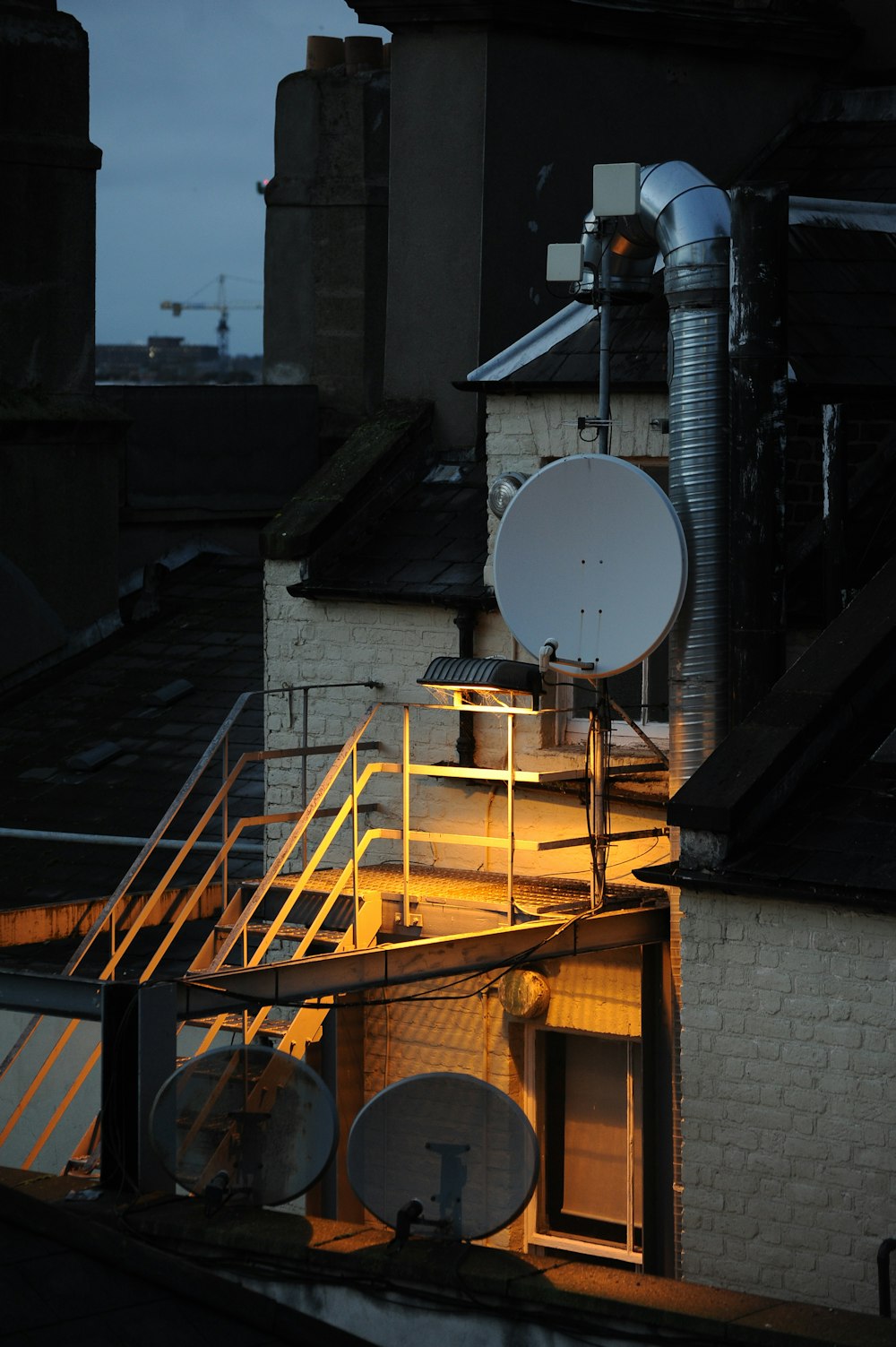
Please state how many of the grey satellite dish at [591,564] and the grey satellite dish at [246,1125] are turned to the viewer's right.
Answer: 0

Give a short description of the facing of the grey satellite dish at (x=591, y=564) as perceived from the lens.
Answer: facing the viewer and to the left of the viewer

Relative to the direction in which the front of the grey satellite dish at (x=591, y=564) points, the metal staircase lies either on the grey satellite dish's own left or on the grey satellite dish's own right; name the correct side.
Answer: on the grey satellite dish's own right
